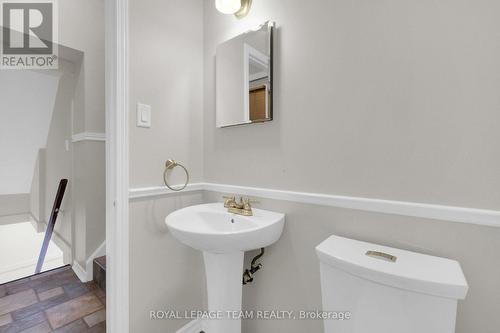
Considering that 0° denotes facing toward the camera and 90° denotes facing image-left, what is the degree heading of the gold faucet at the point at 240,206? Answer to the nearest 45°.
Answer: approximately 45°

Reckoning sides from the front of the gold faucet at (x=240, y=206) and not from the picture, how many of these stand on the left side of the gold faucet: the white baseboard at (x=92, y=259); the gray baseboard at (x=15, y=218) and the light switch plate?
0

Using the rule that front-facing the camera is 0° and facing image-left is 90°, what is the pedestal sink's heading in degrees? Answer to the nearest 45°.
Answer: approximately 45°

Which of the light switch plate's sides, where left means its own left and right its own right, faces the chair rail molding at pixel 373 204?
front

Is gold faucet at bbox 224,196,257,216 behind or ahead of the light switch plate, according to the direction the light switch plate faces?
ahead

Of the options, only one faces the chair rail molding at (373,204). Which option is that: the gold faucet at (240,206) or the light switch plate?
the light switch plate

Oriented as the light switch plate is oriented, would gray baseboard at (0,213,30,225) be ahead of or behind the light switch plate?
behind

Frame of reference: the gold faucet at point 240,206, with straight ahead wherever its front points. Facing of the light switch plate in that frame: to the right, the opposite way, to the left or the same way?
to the left

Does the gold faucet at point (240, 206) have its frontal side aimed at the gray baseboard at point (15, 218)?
no

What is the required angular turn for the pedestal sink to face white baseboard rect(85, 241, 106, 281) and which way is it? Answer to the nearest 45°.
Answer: approximately 90° to its right

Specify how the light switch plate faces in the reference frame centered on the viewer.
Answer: facing the viewer and to the right of the viewer

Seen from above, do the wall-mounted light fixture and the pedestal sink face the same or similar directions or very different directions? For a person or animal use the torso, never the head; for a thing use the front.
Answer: same or similar directions

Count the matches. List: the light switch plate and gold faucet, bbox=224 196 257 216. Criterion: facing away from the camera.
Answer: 0
